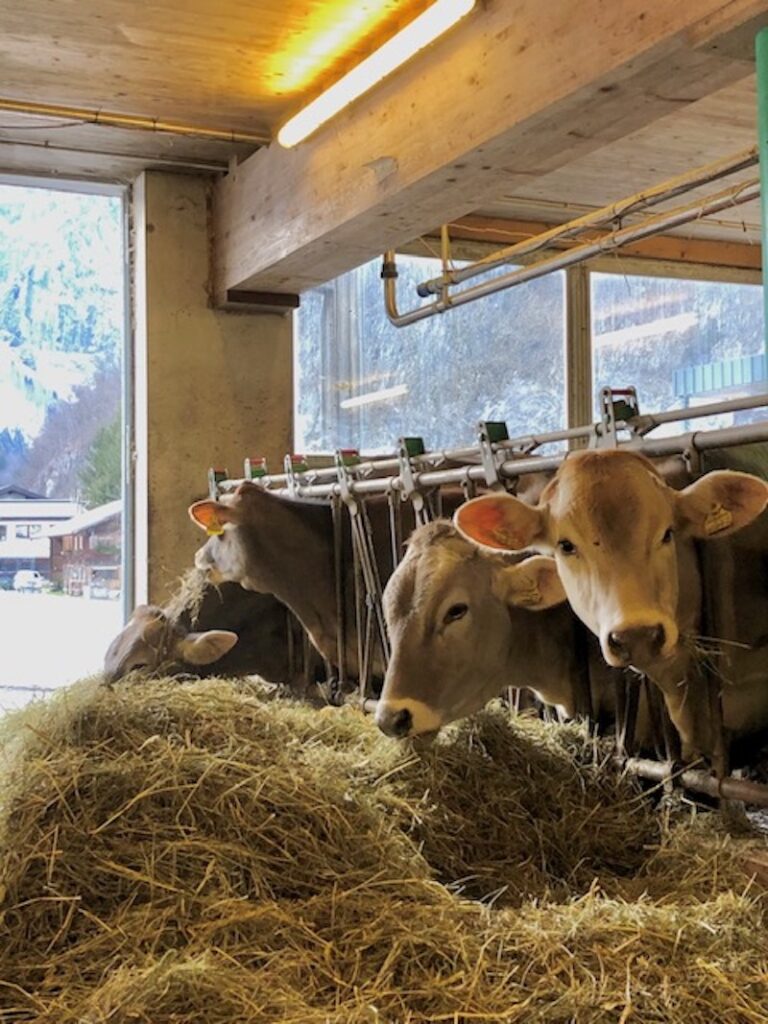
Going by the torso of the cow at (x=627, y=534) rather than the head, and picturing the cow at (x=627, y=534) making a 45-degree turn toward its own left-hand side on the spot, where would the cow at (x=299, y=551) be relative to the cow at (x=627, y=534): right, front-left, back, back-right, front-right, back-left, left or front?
back

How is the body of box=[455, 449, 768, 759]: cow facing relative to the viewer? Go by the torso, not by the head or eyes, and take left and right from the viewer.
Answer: facing the viewer

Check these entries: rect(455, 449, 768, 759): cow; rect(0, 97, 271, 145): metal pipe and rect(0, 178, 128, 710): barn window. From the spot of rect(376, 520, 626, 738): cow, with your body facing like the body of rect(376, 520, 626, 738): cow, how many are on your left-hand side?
1

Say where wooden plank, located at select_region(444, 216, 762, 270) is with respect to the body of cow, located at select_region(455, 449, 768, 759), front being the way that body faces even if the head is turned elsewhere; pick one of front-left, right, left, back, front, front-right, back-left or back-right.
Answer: back

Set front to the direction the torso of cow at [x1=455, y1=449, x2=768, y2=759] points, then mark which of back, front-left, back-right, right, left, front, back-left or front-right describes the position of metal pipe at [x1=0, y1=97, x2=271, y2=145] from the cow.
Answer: back-right

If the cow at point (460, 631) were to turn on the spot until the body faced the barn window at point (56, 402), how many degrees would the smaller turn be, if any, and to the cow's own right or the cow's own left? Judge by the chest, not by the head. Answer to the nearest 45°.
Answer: approximately 90° to the cow's own right

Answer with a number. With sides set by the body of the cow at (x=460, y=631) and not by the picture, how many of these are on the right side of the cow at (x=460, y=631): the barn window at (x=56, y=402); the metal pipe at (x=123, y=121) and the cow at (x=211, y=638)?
3

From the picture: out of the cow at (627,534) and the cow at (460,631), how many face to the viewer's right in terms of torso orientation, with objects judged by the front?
0

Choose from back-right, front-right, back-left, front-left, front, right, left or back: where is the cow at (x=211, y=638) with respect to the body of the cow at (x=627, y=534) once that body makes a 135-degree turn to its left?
left

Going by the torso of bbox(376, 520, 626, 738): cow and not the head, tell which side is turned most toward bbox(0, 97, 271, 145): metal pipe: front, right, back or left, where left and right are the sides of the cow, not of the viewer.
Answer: right

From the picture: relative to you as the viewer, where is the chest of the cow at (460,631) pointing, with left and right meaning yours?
facing the viewer and to the left of the viewer

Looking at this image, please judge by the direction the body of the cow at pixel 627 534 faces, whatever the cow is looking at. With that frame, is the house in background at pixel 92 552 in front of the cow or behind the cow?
behind

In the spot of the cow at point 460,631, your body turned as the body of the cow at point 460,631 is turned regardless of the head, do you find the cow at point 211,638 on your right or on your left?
on your right
